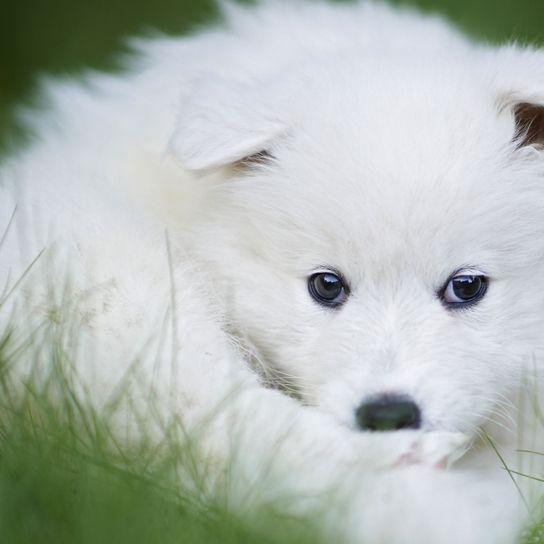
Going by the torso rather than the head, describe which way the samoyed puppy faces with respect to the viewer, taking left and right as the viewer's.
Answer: facing the viewer and to the right of the viewer
